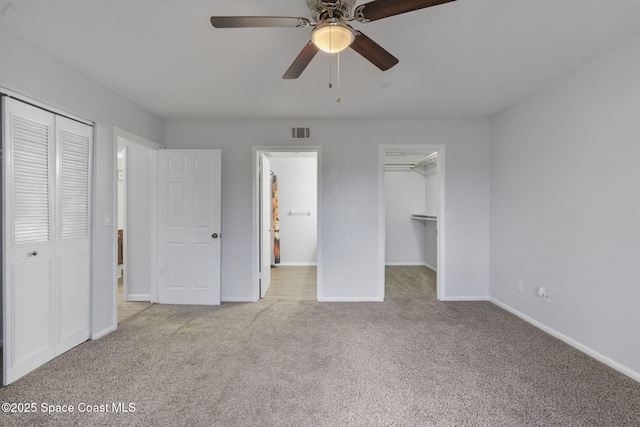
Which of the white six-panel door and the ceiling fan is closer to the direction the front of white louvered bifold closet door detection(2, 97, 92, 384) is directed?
the ceiling fan

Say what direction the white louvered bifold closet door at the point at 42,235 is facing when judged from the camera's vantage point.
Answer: facing the viewer and to the right of the viewer

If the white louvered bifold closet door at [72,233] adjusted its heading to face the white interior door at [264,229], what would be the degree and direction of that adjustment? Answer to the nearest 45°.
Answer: approximately 45° to its left

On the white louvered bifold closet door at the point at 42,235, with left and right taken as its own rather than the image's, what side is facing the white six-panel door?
left

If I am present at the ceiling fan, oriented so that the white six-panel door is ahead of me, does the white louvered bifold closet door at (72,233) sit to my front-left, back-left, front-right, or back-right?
front-left

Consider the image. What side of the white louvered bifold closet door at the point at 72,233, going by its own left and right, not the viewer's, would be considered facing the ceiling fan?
front

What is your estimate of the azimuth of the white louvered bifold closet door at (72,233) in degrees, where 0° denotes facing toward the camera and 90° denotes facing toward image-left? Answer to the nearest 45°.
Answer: approximately 315°

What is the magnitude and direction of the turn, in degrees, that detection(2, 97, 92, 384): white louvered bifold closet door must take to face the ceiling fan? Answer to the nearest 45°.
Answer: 0° — it already faces it

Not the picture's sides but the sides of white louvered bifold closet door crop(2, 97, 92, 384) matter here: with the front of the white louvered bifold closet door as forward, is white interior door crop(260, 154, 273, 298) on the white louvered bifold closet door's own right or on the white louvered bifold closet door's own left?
on the white louvered bifold closet door's own left

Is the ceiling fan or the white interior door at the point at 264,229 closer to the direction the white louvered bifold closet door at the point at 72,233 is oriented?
the ceiling fan
